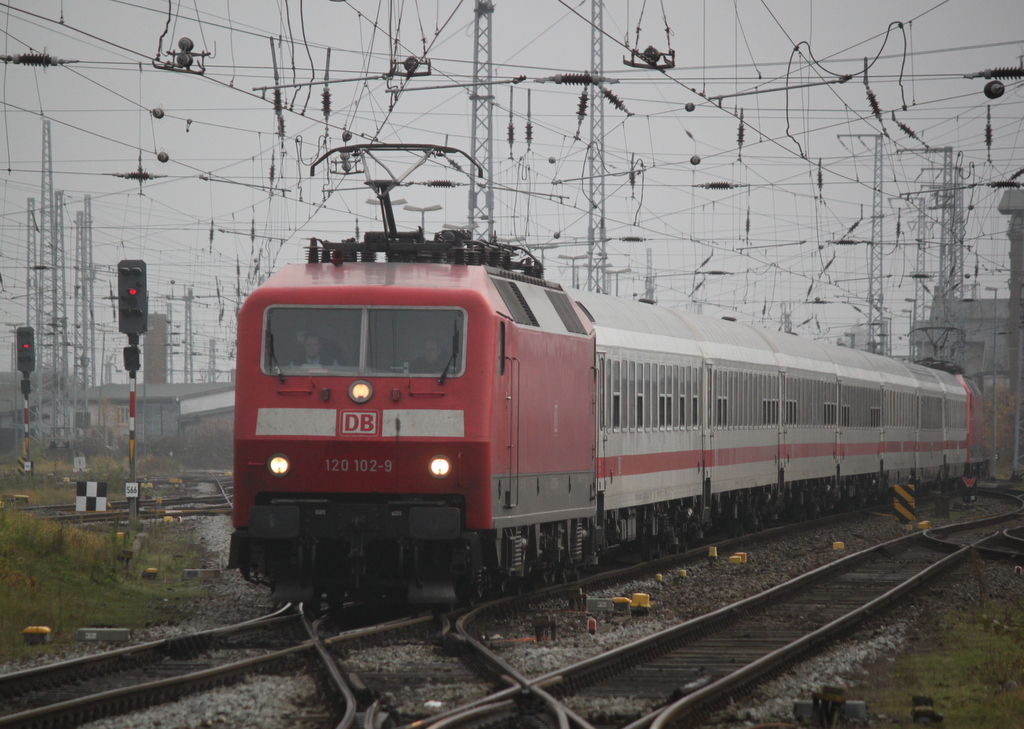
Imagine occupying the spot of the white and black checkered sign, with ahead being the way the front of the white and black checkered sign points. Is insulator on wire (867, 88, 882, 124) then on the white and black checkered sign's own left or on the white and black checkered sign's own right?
on the white and black checkered sign's own left

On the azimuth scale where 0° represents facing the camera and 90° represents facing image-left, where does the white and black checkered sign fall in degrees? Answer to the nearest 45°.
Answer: approximately 0°

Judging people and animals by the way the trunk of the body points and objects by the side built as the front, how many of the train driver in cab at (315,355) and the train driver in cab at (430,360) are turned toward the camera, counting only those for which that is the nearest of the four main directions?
2

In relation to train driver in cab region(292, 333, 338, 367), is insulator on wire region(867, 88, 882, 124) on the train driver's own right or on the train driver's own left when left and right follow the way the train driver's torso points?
on the train driver's own left

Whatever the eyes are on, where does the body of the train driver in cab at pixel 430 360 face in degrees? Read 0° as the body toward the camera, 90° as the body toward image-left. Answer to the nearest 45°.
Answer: approximately 0°

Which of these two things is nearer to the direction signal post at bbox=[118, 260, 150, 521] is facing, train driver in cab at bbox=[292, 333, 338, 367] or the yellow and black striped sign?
the train driver in cab

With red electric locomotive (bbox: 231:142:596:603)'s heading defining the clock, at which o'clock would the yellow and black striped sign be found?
The yellow and black striped sign is roughly at 7 o'clock from the red electric locomotive.

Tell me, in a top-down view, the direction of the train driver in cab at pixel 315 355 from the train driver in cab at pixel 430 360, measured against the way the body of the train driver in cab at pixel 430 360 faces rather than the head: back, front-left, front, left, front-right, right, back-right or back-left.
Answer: right

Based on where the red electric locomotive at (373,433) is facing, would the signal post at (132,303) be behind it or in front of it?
behind

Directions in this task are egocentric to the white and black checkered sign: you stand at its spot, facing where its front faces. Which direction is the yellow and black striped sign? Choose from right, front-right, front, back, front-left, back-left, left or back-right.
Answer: left
